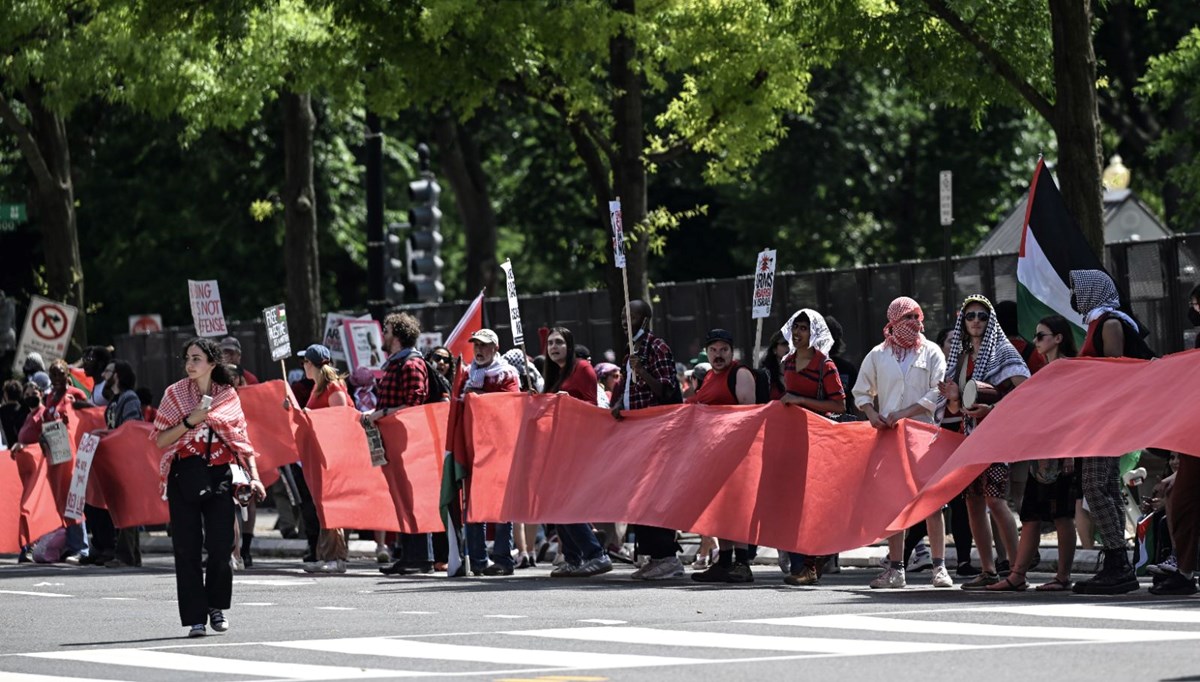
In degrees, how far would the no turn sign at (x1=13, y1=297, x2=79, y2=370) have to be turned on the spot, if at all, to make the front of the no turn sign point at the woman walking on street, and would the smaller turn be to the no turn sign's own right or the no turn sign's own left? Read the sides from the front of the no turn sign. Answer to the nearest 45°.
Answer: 0° — it already faces them

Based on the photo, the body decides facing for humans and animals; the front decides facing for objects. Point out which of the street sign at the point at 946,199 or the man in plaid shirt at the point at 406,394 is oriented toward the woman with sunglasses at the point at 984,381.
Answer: the street sign

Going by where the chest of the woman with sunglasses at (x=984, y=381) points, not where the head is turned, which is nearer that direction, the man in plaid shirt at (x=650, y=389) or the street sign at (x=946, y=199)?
the man in plaid shirt

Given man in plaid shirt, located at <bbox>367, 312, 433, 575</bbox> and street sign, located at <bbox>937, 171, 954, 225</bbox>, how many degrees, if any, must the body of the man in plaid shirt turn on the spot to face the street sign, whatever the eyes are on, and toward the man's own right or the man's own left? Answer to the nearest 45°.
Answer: approximately 180°

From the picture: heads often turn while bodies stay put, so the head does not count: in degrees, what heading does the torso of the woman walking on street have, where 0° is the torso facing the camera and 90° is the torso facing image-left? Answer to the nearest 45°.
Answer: approximately 0°

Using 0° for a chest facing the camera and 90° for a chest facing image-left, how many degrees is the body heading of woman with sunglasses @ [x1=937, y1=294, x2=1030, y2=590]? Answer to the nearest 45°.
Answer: approximately 45°

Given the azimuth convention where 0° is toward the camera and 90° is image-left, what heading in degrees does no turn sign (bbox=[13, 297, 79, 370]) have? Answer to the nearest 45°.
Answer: approximately 0°

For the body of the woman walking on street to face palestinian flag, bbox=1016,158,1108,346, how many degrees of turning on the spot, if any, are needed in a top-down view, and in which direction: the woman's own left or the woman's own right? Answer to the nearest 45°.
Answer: approximately 90° to the woman's own left
